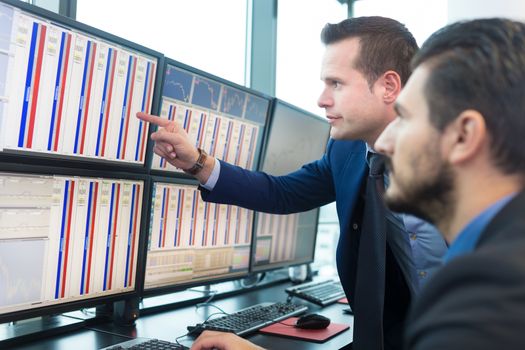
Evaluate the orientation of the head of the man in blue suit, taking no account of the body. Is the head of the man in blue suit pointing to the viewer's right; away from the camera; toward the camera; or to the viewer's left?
to the viewer's left

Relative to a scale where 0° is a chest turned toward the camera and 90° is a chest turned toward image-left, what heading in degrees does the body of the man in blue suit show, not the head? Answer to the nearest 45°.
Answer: approximately 45°

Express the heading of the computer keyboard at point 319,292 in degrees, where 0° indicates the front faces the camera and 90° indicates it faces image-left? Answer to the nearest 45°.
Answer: approximately 315°

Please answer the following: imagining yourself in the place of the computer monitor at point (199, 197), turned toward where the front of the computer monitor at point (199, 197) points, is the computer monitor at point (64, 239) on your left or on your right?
on your right

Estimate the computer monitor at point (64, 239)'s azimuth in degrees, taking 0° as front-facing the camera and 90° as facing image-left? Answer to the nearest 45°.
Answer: approximately 315°
